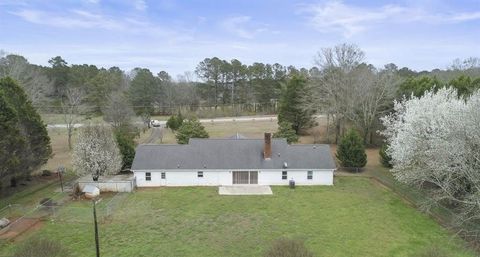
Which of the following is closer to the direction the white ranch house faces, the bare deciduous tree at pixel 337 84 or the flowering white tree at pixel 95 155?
the bare deciduous tree

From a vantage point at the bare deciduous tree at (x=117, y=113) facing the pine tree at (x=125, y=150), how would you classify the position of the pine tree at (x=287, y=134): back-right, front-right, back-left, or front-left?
front-left

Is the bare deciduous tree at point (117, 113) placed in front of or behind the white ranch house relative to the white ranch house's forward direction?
in front

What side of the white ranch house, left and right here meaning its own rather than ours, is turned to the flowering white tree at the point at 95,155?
left

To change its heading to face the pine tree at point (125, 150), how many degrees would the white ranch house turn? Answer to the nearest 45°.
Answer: approximately 90° to its left

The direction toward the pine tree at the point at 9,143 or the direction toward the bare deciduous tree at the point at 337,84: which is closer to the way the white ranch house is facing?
the bare deciduous tree

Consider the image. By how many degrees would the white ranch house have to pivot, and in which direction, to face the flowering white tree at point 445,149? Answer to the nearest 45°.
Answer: approximately 135° to its right

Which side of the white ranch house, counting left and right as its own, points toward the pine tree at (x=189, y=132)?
front

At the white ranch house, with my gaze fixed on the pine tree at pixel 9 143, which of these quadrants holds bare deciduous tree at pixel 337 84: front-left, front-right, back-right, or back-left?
back-right

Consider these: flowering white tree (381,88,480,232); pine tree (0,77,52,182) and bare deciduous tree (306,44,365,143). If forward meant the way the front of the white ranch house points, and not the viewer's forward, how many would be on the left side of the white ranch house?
1

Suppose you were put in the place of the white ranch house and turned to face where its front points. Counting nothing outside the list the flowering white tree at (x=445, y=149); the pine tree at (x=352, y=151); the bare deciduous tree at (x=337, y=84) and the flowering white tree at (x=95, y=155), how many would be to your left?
1

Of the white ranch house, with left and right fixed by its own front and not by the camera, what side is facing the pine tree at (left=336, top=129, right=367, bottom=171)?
right

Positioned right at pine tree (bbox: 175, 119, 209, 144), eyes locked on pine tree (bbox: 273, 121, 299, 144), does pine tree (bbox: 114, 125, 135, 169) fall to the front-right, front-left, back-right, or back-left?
back-right

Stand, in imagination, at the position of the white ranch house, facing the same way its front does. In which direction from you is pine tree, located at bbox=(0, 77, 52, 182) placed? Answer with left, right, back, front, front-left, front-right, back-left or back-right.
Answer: left

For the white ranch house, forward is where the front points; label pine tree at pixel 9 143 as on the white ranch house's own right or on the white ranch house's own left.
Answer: on the white ranch house's own left

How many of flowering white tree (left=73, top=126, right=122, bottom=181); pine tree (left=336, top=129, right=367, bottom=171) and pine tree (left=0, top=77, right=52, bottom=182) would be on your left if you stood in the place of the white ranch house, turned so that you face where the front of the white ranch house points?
2

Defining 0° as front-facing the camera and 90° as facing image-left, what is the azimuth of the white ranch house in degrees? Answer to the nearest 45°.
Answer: approximately 180°
